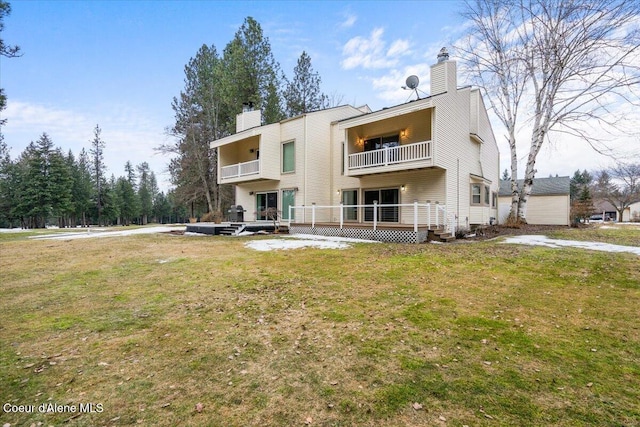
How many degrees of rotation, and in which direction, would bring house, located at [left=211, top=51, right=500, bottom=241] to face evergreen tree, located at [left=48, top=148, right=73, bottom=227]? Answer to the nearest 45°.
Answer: approximately 90° to its right

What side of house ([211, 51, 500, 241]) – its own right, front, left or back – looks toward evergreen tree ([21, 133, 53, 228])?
right

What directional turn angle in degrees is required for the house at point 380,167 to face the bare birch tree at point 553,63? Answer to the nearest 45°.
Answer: approximately 135° to its left

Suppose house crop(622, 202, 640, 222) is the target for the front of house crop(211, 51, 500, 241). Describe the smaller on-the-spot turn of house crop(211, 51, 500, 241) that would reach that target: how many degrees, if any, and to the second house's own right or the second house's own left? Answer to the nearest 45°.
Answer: approximately 180°

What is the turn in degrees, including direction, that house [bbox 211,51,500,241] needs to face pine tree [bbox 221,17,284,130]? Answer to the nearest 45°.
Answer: approximately 90° to its right

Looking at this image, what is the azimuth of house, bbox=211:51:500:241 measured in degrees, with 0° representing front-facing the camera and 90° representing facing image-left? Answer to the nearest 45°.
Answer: approximately 45°
